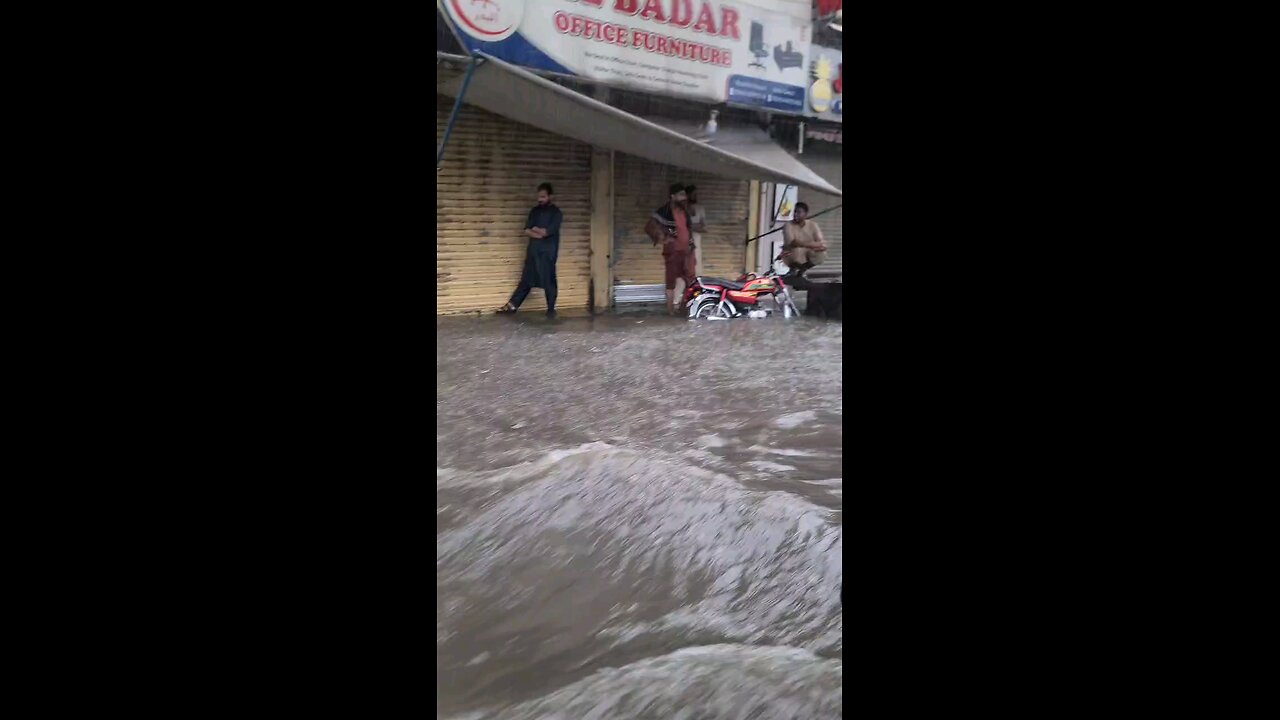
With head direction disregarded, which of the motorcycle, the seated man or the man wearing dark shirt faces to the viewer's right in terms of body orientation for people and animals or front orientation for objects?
the motorcycle

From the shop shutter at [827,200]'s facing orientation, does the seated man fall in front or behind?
in front

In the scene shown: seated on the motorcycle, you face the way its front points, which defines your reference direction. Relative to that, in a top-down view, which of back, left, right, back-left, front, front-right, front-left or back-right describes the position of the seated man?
front-left

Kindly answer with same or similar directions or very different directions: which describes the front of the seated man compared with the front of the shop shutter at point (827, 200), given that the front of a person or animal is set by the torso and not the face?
same or similar directions

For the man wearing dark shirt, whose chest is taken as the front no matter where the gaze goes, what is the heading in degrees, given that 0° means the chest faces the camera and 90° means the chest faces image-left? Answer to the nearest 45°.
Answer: approximately 45°

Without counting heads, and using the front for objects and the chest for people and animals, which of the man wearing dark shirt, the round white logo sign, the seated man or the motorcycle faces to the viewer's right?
the motorcycle

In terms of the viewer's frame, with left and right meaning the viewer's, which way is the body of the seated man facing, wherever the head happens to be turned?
facing the viewer

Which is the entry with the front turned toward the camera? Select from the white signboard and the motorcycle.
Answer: the white signboard

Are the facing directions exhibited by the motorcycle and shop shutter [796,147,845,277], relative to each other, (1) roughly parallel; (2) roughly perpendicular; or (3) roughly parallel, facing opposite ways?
roughly perpendicular

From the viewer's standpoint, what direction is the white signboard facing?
toward the camera

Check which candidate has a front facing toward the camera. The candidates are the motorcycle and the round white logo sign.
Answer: the round white logo sign

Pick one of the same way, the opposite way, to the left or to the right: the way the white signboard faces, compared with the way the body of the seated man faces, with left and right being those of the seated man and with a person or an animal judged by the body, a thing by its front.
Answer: the same way
